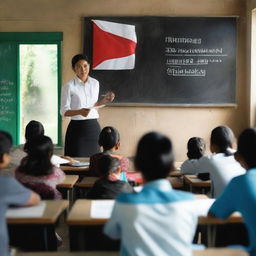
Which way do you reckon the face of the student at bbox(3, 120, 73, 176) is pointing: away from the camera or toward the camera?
away from the camera

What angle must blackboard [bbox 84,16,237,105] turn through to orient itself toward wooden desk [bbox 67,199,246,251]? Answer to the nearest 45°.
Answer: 0° — it already faces it

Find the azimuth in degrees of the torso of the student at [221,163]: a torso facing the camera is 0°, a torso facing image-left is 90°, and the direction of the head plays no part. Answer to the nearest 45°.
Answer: approximately 135°

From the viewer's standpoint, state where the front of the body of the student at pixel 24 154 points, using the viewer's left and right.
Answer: facing away from the viewer and to the right of the viewer

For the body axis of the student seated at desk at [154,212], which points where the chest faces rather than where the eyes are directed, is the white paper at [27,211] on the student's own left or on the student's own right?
on the student's own left

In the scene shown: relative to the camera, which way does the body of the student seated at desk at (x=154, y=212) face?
away from the camera

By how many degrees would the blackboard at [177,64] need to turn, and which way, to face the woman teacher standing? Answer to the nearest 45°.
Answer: approximately 45° to its right
